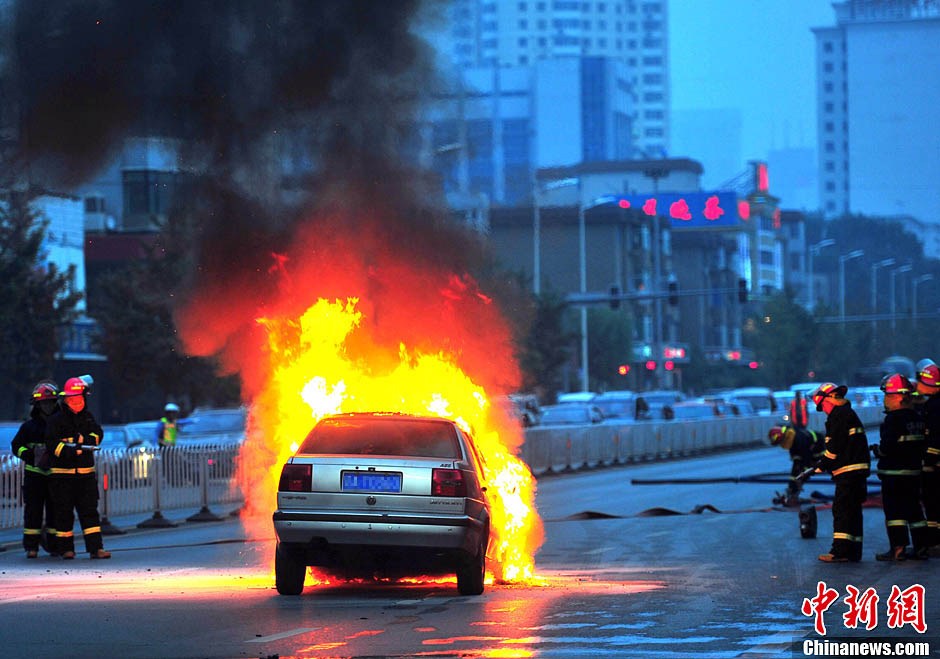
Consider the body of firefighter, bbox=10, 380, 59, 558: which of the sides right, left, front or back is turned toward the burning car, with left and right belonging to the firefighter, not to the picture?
left

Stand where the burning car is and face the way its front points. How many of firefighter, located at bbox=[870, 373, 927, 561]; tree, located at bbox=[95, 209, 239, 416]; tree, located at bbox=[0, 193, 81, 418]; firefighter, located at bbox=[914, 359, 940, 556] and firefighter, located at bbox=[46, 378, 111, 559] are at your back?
0

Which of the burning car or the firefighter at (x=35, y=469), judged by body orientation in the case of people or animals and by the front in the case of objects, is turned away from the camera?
the burning car

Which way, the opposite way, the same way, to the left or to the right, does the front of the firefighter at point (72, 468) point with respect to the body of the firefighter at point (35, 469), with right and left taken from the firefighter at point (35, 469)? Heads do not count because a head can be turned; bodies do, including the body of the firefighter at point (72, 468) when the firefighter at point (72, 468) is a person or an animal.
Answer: the same way

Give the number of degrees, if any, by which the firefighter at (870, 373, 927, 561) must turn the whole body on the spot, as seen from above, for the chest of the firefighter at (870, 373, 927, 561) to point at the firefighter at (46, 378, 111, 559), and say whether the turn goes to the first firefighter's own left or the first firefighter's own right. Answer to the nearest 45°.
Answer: approximately 45° to the first firefighter's own left

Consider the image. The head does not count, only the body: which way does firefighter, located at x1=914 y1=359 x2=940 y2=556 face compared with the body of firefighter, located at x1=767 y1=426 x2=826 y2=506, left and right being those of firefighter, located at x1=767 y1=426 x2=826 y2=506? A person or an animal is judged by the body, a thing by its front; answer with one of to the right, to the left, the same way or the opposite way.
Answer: the same way

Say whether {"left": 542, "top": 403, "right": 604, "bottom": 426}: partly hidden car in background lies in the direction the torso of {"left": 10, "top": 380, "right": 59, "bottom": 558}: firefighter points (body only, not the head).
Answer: no

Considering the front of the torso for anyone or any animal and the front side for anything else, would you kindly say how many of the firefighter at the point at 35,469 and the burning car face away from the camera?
1

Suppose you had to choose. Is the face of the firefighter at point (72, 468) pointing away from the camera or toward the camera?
toward the camera

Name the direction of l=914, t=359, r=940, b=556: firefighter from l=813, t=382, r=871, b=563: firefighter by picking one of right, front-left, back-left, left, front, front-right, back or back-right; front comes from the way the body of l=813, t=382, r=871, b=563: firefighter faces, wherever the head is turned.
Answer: back-right

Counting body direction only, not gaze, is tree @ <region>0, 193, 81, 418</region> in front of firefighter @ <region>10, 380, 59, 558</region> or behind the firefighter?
behind

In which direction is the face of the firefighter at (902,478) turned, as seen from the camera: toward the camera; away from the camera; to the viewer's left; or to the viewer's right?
to the viewer's left

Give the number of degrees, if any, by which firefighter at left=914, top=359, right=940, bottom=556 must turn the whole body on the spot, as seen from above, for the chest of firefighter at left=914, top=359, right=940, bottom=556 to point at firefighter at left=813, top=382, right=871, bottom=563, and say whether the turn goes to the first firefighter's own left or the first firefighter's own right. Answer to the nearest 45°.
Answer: approximately 45° to the first firefighter's own left

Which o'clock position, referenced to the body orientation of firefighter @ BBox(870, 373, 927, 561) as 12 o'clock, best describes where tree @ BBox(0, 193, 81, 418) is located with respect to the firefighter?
The tree is roughly at 12 o'clock from the firefighter.

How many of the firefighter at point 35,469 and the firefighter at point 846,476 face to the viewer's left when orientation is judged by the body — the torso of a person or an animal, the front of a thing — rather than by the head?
1

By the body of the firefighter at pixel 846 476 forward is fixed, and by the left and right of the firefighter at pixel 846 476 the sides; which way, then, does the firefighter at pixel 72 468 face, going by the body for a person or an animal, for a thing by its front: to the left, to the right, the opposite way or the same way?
the opposite way

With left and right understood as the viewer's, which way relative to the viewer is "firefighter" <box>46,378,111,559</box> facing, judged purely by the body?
facing the viewer and to the right of the viewer

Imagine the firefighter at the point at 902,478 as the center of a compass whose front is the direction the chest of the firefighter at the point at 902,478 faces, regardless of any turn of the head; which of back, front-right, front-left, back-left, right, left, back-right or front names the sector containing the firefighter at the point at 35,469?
front-left

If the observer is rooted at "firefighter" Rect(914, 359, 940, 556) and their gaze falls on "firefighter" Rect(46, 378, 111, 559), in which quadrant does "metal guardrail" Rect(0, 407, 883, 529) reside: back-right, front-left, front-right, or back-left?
front-right

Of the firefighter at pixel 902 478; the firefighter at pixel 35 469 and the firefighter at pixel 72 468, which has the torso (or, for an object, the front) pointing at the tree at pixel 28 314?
the firefighter at pixel 902 478

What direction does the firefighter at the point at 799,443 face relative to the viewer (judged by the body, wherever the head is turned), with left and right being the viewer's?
facing to the left of the viewer

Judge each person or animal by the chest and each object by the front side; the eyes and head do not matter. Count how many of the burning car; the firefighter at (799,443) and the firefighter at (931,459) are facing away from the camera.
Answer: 1
